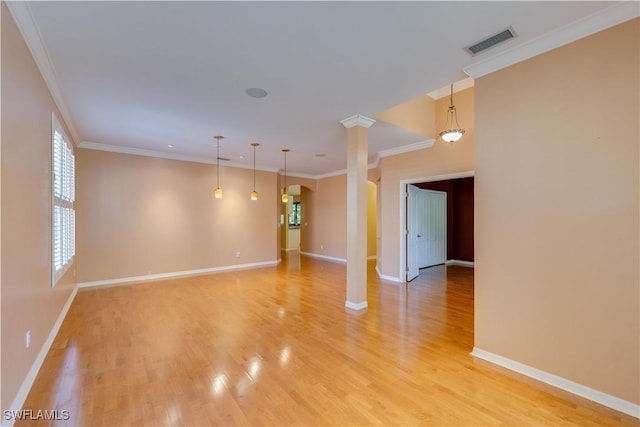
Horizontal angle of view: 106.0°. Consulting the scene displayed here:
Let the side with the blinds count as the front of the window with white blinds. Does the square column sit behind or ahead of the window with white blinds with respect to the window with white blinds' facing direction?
ahead

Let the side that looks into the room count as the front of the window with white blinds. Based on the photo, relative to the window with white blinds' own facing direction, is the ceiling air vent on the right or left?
on its right

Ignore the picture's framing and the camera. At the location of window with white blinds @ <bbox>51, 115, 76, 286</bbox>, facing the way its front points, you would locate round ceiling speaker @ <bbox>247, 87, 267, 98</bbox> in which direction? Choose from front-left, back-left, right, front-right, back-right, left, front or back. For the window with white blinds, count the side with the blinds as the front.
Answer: front-right

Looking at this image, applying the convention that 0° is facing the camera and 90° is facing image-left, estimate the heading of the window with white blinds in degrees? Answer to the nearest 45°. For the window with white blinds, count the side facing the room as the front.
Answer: approximately 270°

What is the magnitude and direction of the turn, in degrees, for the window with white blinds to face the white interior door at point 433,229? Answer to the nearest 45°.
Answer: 0° — it already faces it
